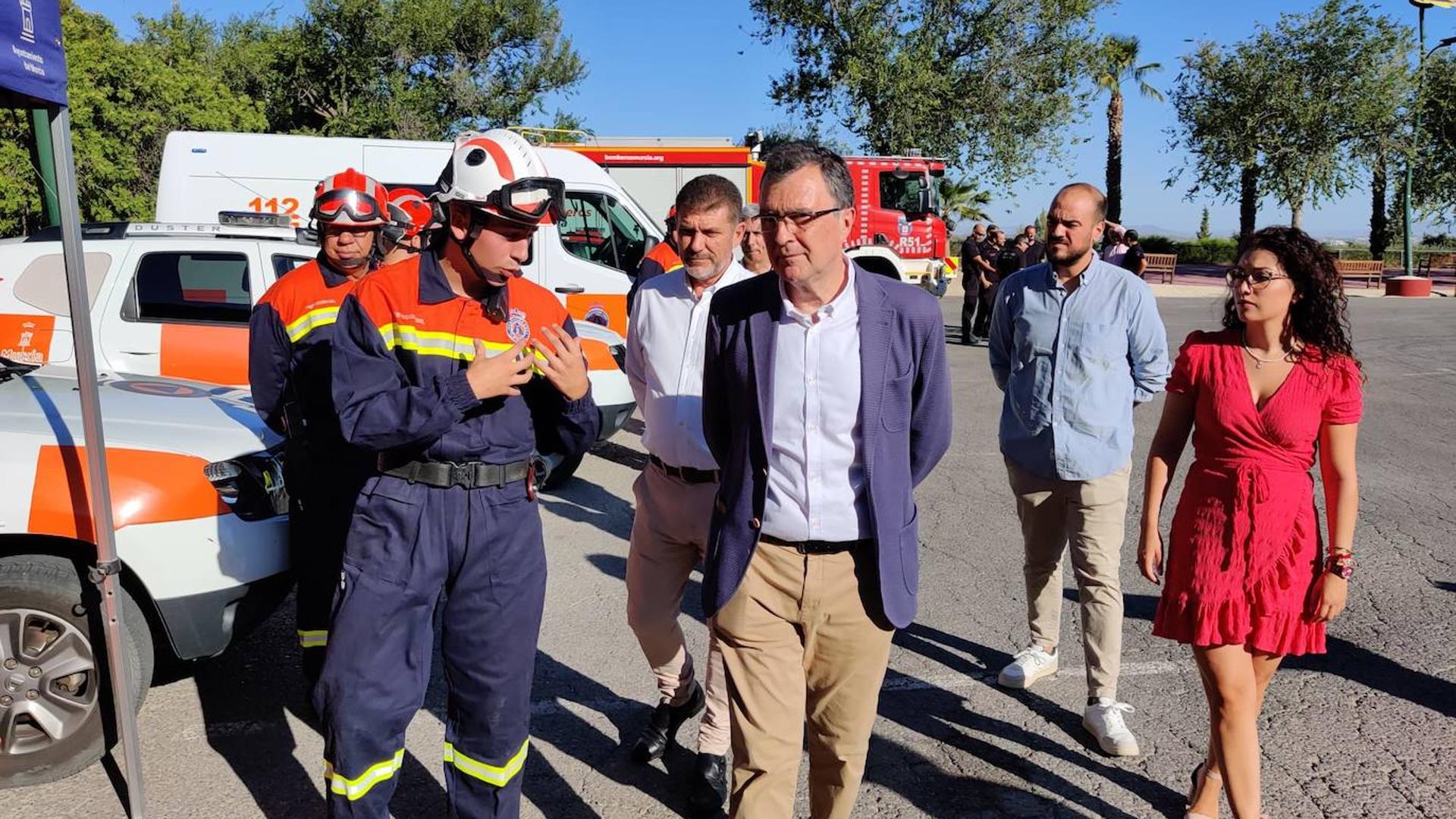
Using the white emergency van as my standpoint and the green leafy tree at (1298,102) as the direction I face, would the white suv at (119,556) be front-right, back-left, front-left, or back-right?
back-right

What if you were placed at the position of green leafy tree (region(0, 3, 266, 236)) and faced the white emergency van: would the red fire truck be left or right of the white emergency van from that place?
left

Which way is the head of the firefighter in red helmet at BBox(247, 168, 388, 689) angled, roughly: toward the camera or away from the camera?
toward the camera

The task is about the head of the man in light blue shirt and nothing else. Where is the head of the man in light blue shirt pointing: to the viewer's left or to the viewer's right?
to the viewer's left

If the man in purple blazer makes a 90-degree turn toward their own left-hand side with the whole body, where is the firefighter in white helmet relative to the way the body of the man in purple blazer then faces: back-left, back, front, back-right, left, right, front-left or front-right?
back

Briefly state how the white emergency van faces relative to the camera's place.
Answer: facing to the right of the viewer

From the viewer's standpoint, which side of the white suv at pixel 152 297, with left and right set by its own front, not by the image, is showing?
right

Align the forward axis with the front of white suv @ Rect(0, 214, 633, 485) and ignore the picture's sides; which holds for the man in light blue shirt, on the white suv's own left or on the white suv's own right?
on the white suv's own right

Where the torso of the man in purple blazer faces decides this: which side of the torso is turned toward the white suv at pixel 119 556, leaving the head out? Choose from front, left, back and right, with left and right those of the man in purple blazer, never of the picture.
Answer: right

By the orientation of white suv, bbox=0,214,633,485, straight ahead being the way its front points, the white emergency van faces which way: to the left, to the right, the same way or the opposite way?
the same way

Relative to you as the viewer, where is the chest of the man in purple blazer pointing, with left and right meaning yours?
facing the viewer

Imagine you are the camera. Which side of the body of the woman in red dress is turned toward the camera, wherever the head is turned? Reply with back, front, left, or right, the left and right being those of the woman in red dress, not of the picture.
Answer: front

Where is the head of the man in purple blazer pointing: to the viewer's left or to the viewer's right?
to the viewer's left
